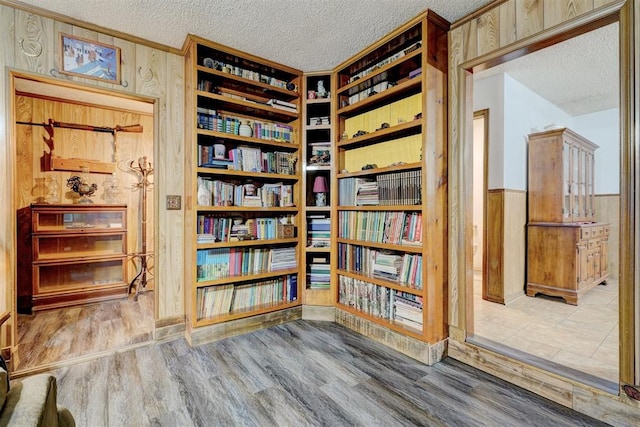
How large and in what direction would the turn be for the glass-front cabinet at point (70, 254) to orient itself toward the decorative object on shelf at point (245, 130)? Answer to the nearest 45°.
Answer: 0° — it already faces it

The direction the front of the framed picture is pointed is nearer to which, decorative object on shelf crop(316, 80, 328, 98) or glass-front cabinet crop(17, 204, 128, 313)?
the decorative object on shelf

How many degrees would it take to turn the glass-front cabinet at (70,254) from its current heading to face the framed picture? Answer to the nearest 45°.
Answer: approximately 45° to its right

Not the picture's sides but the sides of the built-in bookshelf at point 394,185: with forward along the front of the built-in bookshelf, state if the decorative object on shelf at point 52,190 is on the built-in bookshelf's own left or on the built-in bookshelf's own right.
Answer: on the built-in bookshelf's own right

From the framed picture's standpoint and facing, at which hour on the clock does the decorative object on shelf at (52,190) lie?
The decorative object on shelf is roughly at 7 o'clock from the framed picture.

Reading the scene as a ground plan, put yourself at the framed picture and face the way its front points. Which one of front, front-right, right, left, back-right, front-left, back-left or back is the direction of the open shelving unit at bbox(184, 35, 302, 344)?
front-left

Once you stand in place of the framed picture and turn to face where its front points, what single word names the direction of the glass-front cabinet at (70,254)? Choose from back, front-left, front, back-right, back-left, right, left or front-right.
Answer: back-left

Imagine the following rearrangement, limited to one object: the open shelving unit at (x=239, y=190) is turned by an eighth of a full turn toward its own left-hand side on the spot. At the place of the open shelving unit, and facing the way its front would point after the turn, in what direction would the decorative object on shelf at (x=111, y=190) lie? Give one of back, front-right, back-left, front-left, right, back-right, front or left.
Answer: back-left

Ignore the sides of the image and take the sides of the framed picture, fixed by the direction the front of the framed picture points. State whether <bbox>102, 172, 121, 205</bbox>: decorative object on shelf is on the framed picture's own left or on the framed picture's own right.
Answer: on the framed picture's own left

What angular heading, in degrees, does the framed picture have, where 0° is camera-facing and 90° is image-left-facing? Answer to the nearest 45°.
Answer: approximately 315°

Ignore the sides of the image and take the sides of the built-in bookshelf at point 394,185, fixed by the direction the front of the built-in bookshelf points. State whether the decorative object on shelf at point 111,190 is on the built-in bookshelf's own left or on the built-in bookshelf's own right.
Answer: on the built-in bookshelf's own right

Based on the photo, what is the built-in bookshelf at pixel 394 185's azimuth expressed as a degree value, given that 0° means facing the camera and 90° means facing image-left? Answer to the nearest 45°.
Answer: approximately 45°
